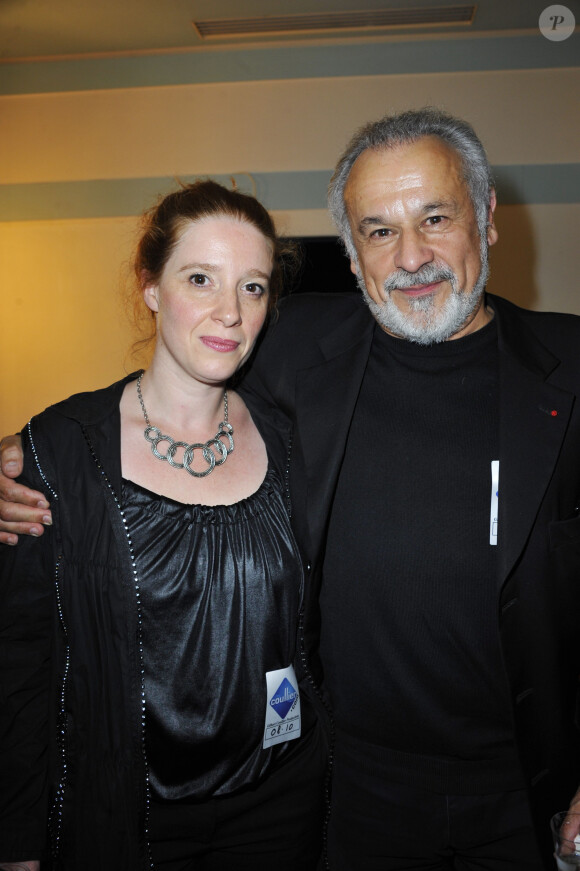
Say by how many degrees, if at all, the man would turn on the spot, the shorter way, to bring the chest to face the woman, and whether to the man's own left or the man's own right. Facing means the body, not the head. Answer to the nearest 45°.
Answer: approximately 90° to the man's own right

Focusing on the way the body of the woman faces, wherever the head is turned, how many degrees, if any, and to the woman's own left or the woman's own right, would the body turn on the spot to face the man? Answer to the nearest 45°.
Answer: approximately 45° to the woman's own left

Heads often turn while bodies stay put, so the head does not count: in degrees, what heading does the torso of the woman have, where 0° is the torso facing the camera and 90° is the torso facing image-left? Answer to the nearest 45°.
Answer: approximately 315°

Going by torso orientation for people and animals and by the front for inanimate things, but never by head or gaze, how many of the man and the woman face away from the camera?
0

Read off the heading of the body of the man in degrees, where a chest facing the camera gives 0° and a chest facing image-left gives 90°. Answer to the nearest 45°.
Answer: approximately 0°
